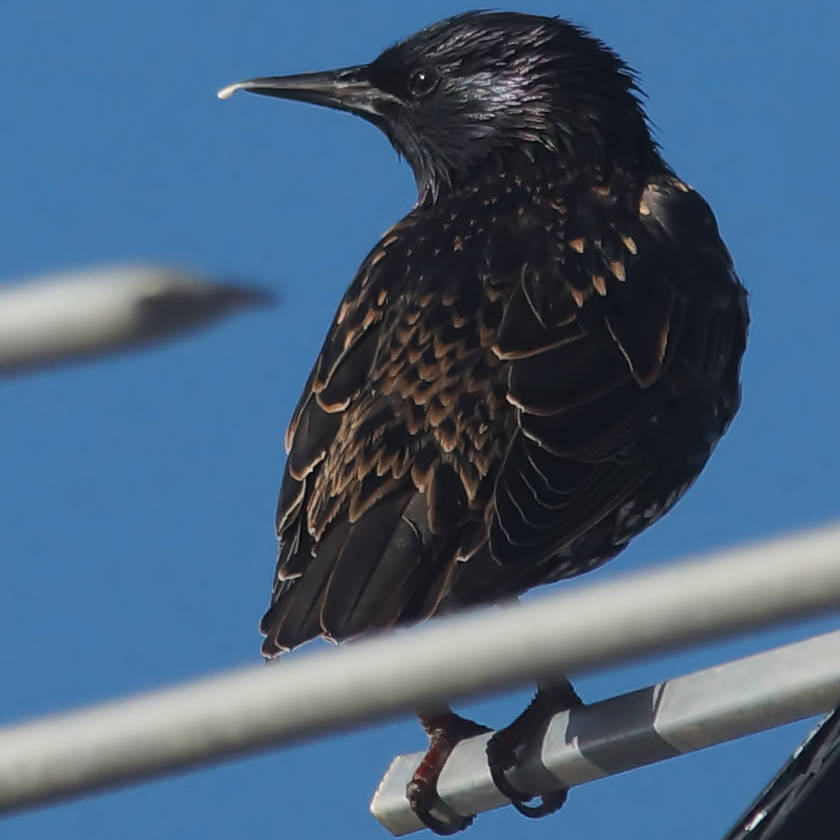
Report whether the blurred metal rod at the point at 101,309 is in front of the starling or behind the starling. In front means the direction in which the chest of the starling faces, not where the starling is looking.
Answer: behind

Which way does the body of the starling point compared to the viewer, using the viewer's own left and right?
facing away from the viewer and to the right of the viewer

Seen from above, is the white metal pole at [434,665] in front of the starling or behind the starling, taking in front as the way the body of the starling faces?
behind
